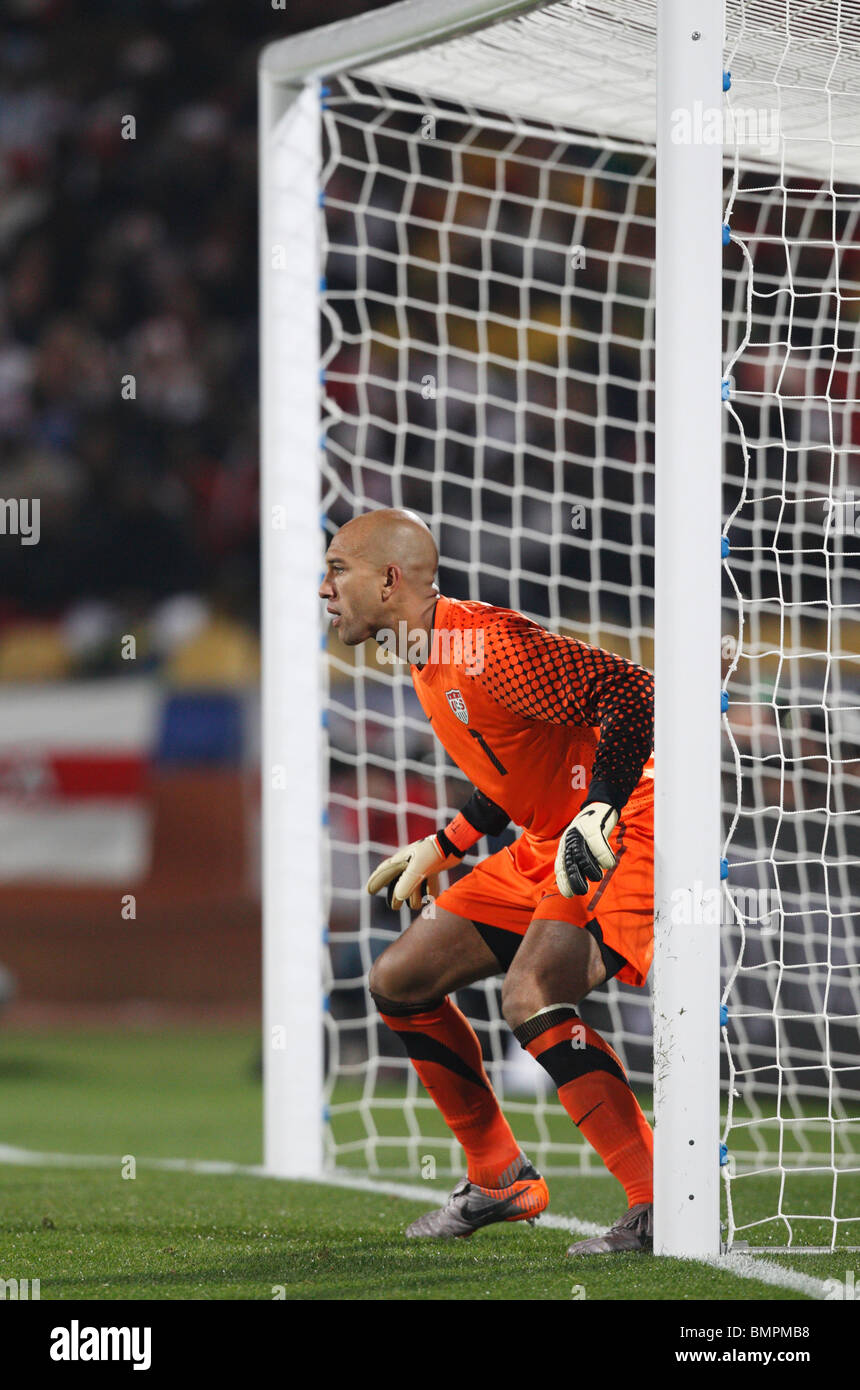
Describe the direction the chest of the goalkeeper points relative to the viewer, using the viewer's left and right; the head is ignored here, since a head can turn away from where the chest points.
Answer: facing the viewer and to the left of the viewer

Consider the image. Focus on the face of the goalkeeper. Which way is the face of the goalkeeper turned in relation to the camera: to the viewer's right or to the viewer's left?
to the viewer's left

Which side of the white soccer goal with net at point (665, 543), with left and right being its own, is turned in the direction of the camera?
left
